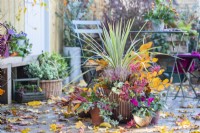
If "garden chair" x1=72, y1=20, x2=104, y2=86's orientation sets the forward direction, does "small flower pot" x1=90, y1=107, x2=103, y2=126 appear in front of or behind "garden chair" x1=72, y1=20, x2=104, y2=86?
in front

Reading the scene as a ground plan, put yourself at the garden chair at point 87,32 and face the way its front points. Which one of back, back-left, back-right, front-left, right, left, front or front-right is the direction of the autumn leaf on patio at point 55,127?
front-right

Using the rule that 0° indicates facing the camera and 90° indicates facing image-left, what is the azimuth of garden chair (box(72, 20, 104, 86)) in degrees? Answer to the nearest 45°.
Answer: approximately 315°

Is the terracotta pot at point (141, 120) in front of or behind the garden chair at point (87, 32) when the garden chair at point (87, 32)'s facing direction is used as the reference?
in front

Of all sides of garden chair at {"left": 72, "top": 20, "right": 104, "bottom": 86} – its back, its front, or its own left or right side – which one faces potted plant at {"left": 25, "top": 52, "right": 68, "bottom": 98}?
right
